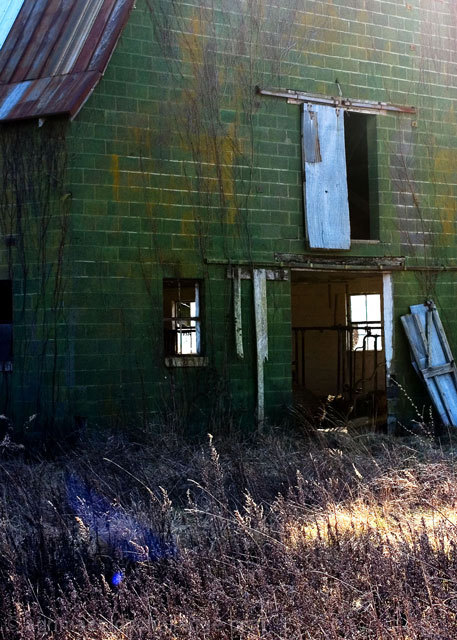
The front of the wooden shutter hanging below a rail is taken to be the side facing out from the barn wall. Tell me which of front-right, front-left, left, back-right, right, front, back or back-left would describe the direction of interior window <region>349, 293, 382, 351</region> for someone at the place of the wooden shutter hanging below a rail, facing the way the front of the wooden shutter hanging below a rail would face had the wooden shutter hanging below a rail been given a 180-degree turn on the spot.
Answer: front

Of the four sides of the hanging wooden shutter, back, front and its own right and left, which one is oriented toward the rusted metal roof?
right

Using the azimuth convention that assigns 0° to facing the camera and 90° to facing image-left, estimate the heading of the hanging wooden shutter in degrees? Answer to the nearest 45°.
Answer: approximately 0°

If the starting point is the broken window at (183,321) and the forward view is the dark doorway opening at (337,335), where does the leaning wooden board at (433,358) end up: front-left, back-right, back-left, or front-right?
front-right

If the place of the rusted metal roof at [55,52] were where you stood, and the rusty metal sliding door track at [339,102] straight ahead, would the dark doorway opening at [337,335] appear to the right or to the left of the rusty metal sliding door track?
left

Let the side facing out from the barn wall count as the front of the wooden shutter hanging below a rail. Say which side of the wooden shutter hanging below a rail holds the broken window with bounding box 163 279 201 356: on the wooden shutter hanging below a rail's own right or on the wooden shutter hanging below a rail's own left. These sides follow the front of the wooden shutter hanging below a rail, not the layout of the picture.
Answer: on the wooden shutter hanging below a rail's own right
